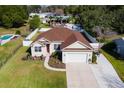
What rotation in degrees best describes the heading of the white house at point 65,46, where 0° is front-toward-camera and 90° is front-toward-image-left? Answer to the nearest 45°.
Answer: approximately 0°
